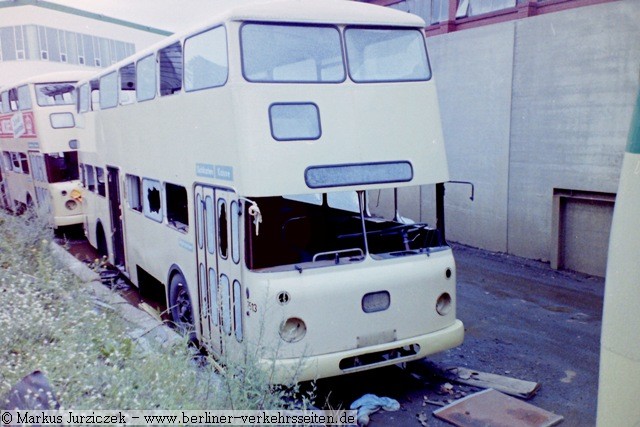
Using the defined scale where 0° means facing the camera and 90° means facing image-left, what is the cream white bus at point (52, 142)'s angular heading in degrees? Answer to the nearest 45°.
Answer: approximately 315°

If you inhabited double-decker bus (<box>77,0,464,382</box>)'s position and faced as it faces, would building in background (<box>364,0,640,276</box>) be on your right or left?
on your left

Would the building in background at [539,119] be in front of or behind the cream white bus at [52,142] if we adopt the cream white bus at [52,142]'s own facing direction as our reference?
in front

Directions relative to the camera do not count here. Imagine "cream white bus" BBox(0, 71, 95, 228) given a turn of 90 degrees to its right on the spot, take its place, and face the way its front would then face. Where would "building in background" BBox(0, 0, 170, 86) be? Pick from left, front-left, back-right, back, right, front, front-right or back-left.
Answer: back-right

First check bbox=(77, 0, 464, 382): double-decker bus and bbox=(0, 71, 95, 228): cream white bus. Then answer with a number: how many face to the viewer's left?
0

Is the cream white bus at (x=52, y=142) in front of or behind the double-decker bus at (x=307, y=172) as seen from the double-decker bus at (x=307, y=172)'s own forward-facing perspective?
behind

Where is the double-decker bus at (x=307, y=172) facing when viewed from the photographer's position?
facing the viewer and to the right of the viewer

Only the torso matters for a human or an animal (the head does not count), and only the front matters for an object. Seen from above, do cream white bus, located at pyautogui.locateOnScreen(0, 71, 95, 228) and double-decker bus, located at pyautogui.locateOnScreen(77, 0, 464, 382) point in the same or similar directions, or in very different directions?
same or similar directions
